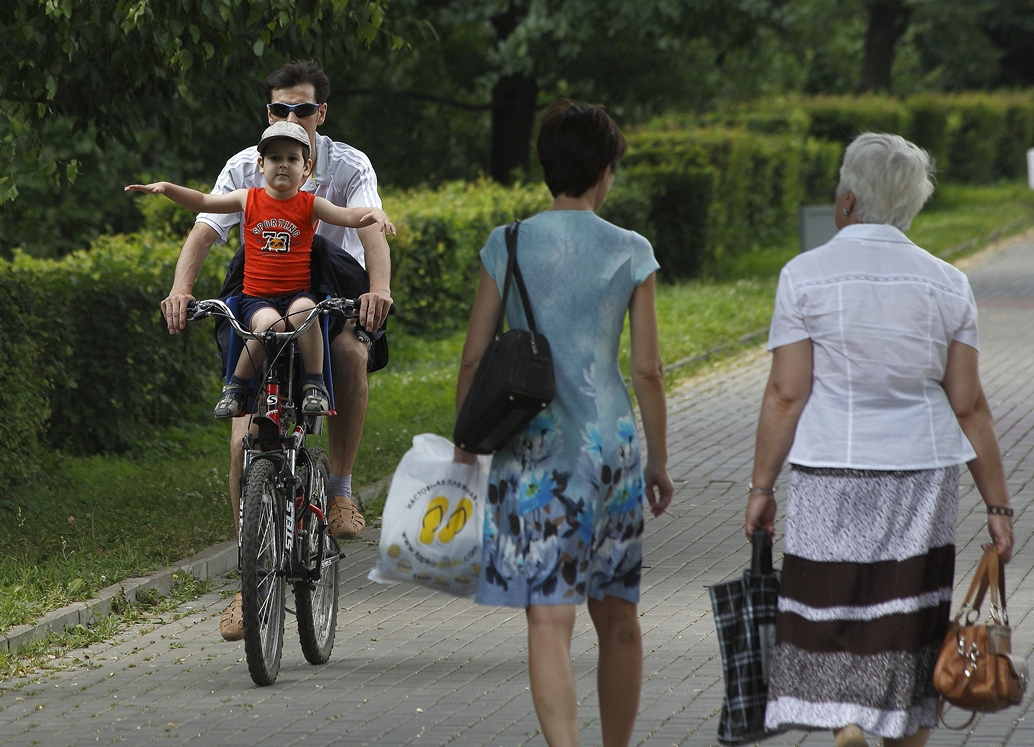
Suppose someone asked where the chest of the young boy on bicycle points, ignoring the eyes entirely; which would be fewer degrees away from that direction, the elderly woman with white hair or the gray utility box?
the elderly woman with white hair

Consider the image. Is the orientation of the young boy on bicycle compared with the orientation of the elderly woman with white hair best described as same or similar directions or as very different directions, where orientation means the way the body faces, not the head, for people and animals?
very different directions

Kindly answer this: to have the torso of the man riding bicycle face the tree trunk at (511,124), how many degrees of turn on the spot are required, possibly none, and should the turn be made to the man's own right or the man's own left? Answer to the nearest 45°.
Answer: approximately 180°

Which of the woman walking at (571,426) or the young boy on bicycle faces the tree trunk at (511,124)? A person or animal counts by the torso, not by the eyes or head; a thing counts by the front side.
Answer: the woman walking

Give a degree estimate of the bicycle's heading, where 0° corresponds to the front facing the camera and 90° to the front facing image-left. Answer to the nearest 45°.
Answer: approximately 0°

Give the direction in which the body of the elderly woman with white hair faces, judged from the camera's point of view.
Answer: away from the camera

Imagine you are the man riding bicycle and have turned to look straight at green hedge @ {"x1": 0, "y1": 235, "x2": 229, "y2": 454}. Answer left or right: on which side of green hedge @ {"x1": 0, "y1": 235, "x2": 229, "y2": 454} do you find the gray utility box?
right

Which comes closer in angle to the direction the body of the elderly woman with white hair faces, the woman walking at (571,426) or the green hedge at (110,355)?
the green hedge

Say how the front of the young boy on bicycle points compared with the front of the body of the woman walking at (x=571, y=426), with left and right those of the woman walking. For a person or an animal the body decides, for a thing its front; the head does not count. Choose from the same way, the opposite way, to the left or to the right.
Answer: the opposite way

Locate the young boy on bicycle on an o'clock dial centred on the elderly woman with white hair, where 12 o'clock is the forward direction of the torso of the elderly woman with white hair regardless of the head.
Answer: The young boy on bicycle is roughly at 10 o'clock from the elderly woman with white hair.

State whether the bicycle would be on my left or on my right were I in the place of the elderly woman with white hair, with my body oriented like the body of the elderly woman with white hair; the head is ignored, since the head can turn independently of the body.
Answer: on my left

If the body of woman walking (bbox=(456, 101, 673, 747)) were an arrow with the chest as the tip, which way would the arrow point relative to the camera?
away from the camera

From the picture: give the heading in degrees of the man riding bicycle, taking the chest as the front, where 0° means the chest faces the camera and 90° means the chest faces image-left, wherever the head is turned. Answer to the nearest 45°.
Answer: approximately 0°

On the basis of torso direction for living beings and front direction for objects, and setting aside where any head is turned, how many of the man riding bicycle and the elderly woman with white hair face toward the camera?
1
